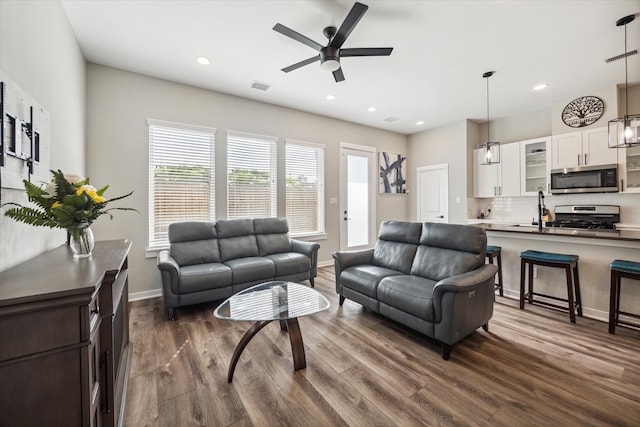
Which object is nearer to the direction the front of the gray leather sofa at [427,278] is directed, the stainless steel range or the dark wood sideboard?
the dark wood sideboard

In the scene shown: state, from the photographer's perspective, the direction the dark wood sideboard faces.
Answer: facing to the right of the viewer

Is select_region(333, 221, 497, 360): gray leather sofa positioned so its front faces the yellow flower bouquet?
yes

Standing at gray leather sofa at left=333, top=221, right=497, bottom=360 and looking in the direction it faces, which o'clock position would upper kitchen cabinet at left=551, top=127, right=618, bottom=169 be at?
The upper kitchen cabinet is roughly at 6 o'clock from the gray leather sofa.

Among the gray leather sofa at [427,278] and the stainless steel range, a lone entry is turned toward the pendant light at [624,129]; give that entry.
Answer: the stainless steel range

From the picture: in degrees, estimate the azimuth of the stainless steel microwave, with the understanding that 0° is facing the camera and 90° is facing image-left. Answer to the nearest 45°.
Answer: approximately 0°

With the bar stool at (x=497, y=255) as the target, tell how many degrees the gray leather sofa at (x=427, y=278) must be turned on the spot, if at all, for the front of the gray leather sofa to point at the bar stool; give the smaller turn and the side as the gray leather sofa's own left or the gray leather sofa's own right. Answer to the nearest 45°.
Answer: approximately 180°

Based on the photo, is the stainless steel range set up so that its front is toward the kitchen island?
yes
